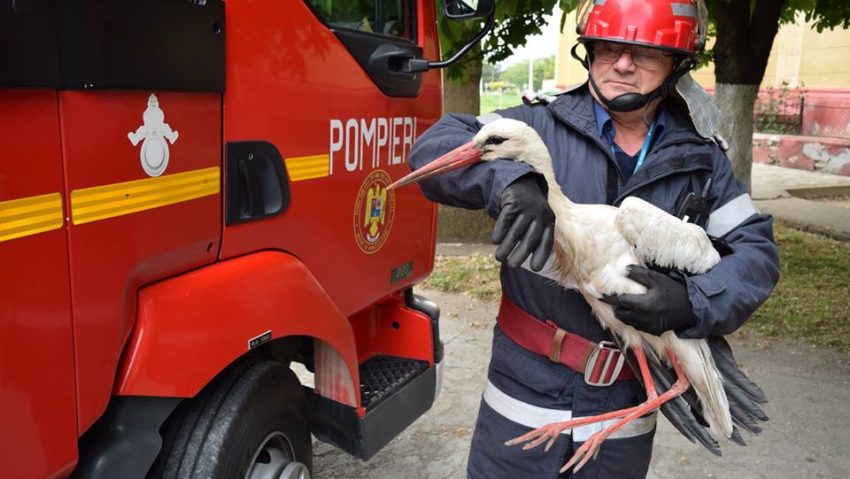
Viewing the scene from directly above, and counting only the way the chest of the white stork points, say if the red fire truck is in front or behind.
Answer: in front

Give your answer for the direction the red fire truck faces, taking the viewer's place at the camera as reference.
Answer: facing away from the viewer and to the right of the viewer

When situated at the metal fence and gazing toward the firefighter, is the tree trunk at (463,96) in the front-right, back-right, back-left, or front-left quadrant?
front-right

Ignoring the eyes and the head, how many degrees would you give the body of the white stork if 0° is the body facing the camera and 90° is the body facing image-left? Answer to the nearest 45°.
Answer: approximately 90°

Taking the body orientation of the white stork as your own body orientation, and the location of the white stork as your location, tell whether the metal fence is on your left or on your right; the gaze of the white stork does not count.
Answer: on your right

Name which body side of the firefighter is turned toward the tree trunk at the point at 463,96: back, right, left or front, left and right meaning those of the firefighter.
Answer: back

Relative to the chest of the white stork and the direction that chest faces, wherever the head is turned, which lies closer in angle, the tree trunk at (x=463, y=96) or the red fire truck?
the red fire truck

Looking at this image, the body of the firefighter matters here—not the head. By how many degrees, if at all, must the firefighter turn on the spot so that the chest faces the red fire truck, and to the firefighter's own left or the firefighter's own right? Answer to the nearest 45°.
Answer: approximately 45° to the firefighter's own right

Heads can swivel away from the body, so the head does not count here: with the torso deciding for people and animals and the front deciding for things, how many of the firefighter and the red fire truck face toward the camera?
1

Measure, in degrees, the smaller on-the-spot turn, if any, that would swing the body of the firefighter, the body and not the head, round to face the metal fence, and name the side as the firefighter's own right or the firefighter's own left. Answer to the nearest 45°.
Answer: approximately 180°

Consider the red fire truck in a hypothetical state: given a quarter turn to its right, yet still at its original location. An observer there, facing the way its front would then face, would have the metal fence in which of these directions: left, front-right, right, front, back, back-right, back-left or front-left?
left

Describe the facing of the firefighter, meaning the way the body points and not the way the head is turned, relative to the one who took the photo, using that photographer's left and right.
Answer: facing the viewer

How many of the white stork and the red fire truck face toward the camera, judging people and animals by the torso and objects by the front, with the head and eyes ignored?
0
